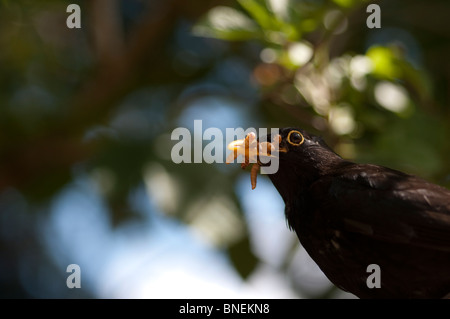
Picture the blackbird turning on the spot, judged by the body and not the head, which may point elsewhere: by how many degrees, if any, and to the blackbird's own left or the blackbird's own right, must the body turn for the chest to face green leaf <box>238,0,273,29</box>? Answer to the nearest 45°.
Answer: approximately 45° to the blackbird's own right

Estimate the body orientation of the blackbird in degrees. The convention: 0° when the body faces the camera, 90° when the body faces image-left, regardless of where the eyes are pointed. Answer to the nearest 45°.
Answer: approximately 90°

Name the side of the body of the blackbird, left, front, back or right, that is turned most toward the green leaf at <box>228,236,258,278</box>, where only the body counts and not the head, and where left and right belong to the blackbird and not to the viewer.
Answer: right

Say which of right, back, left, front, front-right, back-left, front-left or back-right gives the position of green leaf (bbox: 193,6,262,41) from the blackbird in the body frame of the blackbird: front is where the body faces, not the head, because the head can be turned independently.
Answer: front-right
